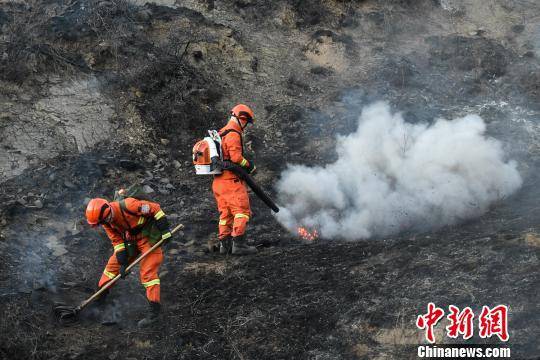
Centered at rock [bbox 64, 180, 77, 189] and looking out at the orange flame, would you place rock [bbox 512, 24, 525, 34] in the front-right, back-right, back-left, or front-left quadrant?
front-left

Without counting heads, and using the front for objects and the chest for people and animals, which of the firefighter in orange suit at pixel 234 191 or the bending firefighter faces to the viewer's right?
the firefighter in orange suit

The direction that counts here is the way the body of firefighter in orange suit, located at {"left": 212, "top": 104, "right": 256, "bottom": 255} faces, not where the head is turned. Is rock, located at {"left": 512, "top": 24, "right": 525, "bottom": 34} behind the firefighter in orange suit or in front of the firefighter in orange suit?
in front

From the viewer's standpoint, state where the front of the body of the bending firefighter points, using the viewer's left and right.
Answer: facing the viewer and to the left of the viewer

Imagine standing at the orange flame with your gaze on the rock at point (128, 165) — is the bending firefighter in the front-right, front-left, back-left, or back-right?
front-left

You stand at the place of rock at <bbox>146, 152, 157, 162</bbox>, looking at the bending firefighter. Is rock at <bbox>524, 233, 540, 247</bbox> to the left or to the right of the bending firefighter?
left

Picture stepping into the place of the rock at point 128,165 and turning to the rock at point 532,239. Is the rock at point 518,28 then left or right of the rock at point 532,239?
left

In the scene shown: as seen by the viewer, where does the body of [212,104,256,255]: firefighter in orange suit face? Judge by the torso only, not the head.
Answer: to the viewer's right

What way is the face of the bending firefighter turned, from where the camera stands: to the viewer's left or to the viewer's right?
to the viewer's left

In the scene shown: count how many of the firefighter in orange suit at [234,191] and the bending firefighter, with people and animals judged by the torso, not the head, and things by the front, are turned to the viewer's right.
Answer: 1

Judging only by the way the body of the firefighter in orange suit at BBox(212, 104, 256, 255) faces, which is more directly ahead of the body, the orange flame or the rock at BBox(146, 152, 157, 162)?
the orange flame

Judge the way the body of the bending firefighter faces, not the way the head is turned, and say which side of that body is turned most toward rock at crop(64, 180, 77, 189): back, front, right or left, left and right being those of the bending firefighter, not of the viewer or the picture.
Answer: right

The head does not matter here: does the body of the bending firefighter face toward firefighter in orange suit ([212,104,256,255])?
no

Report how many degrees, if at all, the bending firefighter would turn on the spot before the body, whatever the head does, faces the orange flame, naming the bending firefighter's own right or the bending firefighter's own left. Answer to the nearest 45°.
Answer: approximately 180°

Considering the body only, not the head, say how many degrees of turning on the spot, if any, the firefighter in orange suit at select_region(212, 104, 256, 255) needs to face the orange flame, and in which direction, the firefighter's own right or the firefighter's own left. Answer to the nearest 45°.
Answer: approximately 45° to the firefighter's own left

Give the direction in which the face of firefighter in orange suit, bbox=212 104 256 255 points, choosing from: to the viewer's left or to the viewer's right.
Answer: to the viewer's right
